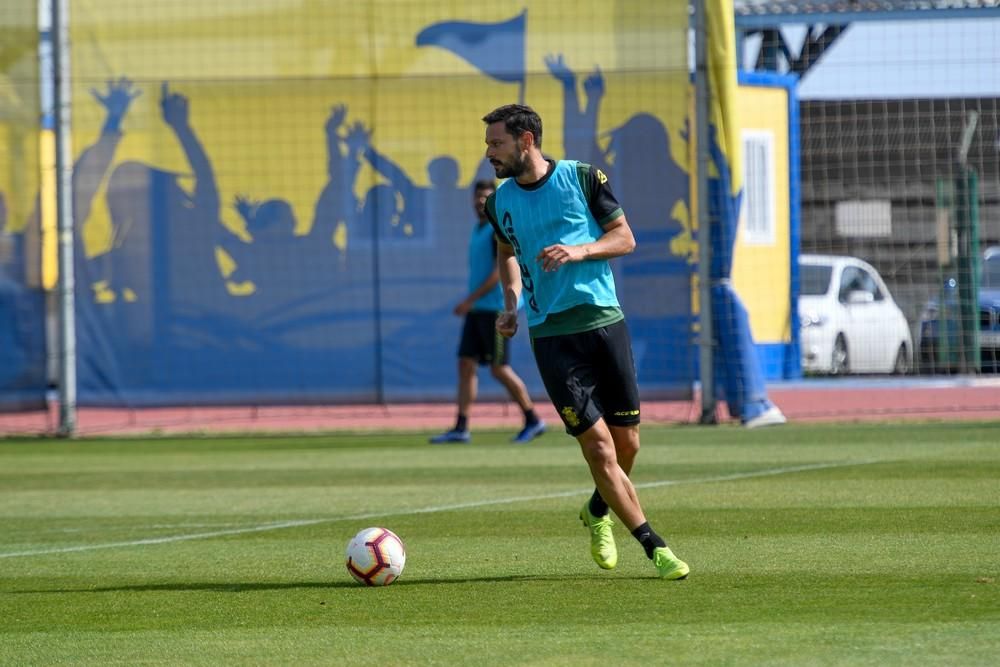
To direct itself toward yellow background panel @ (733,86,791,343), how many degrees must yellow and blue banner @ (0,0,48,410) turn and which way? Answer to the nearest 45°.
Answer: approximately 90° to its left

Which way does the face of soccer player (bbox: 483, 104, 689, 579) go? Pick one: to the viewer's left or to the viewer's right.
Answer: to the viewer's left

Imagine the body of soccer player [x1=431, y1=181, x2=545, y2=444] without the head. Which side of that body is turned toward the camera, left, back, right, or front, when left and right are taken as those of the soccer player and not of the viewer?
left

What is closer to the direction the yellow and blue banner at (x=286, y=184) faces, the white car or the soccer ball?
the soccer ball

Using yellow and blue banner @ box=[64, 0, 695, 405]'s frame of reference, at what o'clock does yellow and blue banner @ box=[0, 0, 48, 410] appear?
yellow and blue banner @ box=[0, 0, 48, 410] is roughly at 3 o'clock from yellow and blue banner @ box=[64, 0, 695, 405].

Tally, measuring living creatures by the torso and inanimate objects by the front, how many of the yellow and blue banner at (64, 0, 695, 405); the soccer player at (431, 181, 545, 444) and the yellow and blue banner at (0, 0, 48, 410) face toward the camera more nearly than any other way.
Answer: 2

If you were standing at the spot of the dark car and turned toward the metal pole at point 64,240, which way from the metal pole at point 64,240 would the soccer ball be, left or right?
left

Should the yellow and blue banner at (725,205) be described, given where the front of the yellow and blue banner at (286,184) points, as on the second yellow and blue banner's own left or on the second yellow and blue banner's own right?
on the second yellow and blue banner's own left

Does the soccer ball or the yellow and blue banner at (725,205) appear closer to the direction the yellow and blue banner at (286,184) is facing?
the soccer ball

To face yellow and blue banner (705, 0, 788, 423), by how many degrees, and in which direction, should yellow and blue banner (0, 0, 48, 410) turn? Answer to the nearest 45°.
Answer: approximately 45° to its left

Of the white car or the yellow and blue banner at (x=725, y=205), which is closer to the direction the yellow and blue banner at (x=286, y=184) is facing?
the yellow and blue banner

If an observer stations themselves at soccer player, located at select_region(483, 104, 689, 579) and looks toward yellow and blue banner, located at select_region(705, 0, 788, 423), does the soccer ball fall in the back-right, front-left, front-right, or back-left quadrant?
back-left
